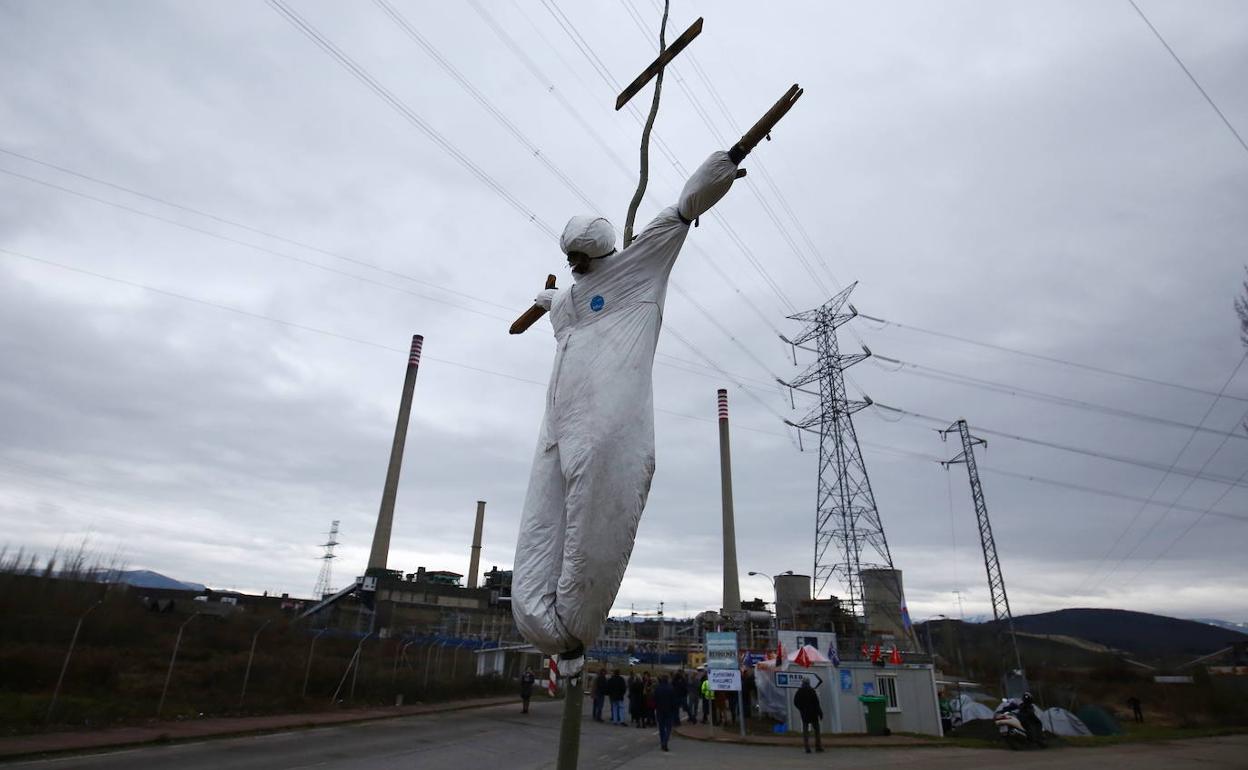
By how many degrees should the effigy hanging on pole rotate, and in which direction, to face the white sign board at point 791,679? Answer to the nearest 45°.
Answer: approximately 135° to its right

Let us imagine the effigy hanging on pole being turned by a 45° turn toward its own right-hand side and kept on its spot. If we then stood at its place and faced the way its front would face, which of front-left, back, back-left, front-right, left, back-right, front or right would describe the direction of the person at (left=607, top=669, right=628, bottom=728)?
right

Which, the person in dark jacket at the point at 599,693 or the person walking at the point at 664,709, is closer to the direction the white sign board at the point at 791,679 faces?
the person walking

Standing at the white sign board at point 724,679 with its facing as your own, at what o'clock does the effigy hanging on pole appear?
The effigy hanging on pole is roughly at 12 o'clock from the white sign board.

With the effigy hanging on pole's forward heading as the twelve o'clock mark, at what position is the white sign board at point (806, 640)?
The white sign board is roughly at 5 o'clock from the effigy hanging on pole.

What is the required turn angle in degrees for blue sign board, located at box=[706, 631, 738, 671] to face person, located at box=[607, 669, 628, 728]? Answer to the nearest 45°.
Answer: approximately 135° to its right

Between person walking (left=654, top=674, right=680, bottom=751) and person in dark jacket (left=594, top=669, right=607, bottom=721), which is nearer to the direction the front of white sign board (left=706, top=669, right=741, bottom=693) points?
the person walking

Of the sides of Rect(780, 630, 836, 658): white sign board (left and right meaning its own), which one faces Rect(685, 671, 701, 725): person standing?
right

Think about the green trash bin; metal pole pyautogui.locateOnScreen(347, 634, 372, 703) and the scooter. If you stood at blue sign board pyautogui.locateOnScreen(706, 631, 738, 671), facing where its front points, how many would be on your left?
2
